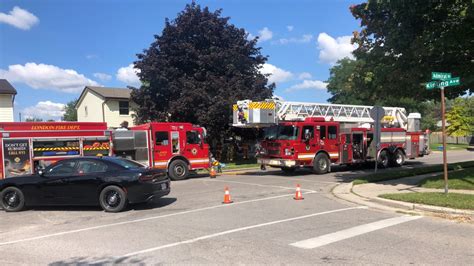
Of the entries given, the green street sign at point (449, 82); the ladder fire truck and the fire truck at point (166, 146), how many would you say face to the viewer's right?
1

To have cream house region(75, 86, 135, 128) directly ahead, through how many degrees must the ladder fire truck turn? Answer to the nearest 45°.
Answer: approximately 90° to its right

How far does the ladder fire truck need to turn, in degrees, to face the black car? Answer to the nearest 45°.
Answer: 0° — it already faces it

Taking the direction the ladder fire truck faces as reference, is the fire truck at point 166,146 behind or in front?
in front

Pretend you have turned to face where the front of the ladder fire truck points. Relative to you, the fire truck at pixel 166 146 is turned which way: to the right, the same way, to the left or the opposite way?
the opposite way

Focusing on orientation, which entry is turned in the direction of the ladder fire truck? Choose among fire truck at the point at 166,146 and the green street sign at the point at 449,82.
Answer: the fire truck

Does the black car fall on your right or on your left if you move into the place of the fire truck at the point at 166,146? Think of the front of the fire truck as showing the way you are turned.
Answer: on your right

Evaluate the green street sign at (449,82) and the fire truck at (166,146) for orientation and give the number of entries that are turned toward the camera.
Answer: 1

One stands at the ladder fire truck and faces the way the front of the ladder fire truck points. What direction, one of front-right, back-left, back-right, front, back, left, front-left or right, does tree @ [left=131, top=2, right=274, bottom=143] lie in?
right

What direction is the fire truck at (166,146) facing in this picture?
to the viewer's right

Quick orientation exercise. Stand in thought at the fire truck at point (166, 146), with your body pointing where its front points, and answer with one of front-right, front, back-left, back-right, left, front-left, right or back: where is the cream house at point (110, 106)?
left

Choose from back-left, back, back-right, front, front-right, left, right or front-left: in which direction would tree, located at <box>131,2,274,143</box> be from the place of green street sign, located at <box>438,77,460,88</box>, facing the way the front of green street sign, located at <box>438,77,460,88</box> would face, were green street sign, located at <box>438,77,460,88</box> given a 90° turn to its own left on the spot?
back-left

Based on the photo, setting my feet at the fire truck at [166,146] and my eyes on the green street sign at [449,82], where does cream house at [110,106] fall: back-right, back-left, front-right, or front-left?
back-left

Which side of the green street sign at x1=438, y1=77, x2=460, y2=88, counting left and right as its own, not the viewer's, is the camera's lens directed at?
front

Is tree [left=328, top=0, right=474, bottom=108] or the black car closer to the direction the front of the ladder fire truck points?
the black car
